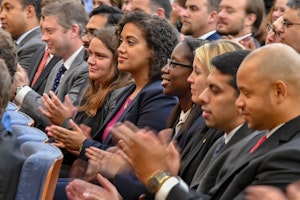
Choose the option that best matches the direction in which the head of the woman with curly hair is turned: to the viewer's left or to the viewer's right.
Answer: to the viewer's left

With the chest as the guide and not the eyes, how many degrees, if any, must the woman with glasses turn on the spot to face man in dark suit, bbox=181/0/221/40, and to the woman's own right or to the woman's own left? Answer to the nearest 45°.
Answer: approximately 135° to the woman's own right

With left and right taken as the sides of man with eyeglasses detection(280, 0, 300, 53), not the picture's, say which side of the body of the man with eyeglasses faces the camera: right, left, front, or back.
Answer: left

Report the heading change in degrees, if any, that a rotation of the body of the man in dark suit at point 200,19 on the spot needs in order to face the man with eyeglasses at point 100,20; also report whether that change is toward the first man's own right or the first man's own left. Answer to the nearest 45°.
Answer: approximately 45° to the first man's own right

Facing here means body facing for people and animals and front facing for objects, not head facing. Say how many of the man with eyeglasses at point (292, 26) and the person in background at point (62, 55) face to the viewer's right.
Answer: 0

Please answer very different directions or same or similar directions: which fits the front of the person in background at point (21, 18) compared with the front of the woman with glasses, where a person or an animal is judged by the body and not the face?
same or similar directions

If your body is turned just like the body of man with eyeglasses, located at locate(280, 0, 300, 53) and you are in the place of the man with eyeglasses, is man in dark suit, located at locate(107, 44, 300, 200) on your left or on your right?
on your left

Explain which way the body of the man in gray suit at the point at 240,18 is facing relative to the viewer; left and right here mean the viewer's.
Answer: facing the viewer and to the left of the viewer

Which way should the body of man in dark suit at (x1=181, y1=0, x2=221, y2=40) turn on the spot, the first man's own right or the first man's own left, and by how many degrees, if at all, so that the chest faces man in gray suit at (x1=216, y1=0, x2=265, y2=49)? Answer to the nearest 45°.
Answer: approximately 90° to the first man's own left

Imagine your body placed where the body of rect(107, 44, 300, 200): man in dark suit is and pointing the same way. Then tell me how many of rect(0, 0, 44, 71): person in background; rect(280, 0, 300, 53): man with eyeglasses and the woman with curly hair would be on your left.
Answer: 0

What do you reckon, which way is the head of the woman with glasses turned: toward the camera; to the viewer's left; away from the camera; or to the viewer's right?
to the viewer's left

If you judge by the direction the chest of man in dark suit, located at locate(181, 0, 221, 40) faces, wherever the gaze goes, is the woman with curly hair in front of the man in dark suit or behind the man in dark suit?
in front

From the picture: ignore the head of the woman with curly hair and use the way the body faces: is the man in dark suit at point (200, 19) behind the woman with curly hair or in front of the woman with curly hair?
behind

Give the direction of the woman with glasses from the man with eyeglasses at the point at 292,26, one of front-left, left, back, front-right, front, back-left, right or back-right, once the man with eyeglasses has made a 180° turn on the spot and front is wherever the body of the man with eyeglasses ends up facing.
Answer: back-right

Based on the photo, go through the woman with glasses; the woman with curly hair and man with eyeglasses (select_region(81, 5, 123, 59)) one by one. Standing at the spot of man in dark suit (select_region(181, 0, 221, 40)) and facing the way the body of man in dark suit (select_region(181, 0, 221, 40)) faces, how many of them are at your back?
0

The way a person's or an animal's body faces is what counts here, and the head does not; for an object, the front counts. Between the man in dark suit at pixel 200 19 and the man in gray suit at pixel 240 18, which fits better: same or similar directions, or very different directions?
same or similar directions

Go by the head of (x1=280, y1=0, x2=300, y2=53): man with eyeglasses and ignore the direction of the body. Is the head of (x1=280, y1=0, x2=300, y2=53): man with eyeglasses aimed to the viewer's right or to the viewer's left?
to the viewer's left
